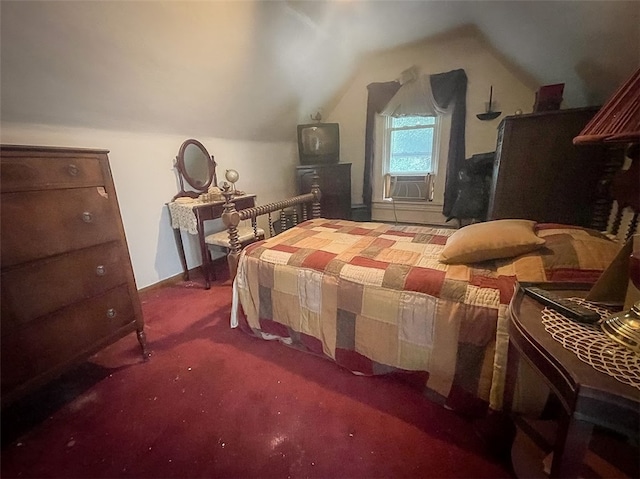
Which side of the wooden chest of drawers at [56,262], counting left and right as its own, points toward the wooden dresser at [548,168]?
front

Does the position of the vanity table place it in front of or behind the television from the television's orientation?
in front

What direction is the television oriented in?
toward the camera

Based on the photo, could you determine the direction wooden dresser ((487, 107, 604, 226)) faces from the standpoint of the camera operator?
facing to the left of the viewer

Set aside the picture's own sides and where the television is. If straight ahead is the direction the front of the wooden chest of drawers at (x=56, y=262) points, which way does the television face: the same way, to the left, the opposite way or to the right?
to the right

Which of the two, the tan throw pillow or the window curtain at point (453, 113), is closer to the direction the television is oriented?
the tan throw pillow

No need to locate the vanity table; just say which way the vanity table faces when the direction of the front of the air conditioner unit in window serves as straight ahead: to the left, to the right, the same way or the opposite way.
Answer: to the left

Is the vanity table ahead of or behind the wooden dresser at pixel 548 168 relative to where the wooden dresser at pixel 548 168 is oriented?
ahead

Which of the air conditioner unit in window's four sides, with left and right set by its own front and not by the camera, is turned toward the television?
right

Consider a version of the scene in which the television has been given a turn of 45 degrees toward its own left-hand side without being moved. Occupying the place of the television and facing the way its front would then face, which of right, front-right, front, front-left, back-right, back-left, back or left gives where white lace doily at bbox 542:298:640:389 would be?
front-right

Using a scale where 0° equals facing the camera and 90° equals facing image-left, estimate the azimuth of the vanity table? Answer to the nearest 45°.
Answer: approximately 315°

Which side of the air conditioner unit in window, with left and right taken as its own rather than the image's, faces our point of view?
front

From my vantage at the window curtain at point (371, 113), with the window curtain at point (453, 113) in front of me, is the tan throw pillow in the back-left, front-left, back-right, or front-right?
front-right

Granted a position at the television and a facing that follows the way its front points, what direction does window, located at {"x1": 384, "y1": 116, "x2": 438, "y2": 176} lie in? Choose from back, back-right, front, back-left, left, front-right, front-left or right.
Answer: left

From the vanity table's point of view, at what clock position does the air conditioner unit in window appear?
The air conditioner unit in window is roughly at 10 o'clock from the vanity table.

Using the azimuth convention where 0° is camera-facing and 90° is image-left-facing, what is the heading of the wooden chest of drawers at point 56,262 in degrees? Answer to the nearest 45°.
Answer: approximately 315°
